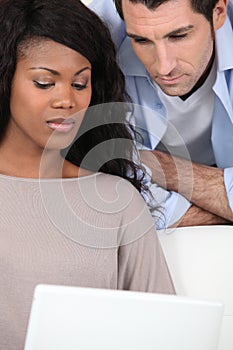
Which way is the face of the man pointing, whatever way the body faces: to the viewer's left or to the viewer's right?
to the viewer's left

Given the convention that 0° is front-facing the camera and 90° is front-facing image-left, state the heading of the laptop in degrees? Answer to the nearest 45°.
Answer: approximately 180°

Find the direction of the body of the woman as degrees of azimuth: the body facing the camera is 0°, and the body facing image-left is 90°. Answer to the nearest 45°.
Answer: approximately 0°

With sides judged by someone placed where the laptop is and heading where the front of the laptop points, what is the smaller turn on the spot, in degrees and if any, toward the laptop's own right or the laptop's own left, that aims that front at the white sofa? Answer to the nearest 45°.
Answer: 0° — it already faces it
